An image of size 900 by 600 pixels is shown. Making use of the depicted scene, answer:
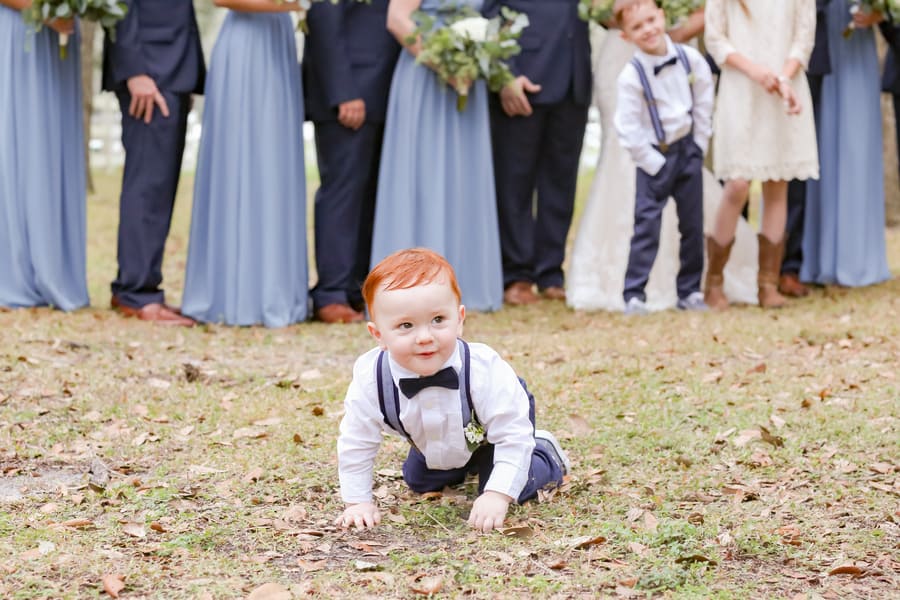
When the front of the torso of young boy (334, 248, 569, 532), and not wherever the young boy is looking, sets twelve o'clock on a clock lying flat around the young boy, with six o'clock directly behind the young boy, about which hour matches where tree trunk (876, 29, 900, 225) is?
The tree trunk is roughly at 7 o'clock from the young boy.

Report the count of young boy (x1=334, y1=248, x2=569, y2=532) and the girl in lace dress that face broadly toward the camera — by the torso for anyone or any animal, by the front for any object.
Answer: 2

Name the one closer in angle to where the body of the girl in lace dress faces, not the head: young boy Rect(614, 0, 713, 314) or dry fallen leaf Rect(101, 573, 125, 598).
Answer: the dry fallen leaf

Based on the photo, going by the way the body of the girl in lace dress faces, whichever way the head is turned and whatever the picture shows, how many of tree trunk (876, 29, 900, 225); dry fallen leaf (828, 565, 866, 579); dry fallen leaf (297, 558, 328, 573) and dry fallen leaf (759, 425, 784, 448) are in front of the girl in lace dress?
3

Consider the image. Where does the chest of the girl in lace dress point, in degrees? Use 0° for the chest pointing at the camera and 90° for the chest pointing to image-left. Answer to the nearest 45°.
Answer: approximately 0°

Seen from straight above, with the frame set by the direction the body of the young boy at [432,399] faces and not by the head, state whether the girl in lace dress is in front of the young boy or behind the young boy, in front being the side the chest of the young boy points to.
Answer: behind

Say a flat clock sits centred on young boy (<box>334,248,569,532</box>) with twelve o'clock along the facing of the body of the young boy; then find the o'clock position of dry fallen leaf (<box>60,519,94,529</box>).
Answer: The dry fallen leaf is roughly at 3 o'clock from the young boy.

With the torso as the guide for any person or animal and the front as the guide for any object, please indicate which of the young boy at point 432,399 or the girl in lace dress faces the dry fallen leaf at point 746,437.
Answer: the girl in lace dress

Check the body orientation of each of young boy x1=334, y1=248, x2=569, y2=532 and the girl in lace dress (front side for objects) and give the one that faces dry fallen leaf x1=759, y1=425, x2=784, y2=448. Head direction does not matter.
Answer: the girl in lace dress

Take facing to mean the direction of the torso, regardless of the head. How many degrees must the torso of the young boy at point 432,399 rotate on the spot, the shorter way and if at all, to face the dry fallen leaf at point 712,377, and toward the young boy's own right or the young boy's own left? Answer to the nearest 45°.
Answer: approximately 135° to the young boy's own left
